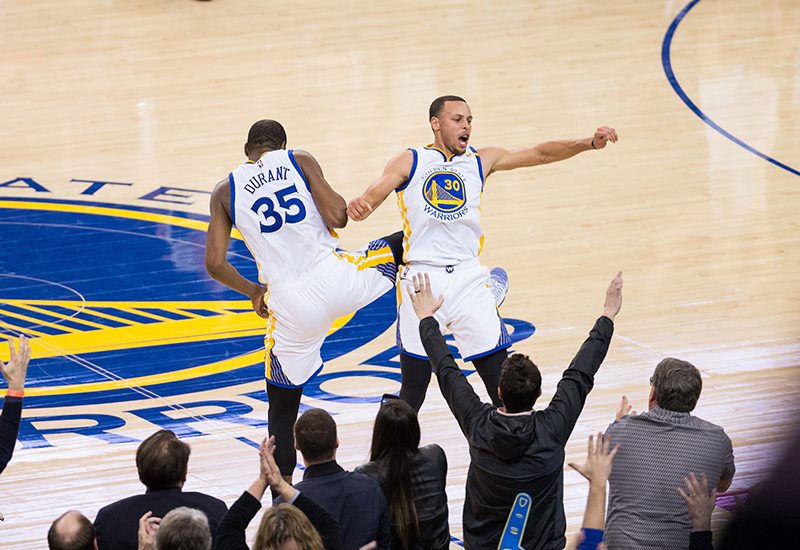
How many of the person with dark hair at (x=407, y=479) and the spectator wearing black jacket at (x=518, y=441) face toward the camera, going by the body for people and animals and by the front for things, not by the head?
0

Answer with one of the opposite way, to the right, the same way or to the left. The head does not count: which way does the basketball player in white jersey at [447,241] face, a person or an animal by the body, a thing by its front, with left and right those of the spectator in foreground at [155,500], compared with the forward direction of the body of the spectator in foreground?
the opposite way

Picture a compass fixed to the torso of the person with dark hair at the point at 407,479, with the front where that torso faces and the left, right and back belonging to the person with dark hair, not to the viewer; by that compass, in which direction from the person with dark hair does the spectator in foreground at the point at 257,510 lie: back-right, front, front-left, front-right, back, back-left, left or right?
back-left

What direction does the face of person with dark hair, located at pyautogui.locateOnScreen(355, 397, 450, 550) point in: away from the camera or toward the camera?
away from the camera

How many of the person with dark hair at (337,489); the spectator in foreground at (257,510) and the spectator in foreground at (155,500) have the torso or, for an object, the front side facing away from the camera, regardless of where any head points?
3

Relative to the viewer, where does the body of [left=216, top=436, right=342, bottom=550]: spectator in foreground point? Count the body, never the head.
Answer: away from the camera

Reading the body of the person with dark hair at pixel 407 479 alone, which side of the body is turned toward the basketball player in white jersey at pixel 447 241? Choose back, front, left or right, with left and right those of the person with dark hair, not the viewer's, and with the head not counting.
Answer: front

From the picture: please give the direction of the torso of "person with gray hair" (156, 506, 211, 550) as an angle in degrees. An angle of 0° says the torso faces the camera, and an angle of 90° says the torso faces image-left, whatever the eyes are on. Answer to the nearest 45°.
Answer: approximately 180°

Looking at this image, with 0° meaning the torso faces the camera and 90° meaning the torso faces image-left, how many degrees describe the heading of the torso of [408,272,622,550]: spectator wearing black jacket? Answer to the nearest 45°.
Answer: approximately 180°

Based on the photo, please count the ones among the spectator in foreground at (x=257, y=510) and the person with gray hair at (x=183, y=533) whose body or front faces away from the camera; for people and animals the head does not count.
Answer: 2

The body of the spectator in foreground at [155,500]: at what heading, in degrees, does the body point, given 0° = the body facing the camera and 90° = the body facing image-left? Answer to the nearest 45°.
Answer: approximately 180°

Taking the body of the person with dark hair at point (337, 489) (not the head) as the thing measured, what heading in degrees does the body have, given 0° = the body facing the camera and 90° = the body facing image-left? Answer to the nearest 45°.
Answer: approximately 180°
